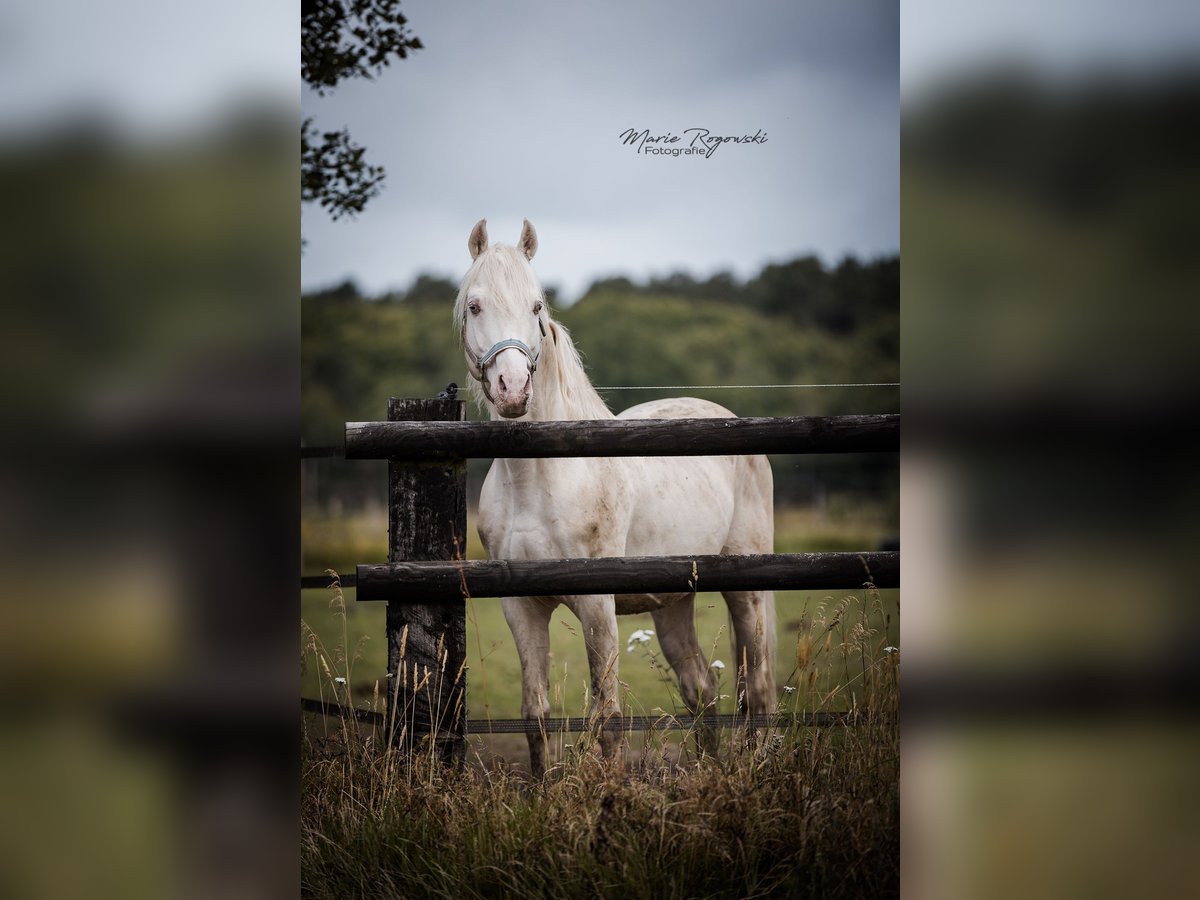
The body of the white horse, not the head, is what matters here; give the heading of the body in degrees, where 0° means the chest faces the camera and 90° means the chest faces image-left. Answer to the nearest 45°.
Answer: approximately 45°
